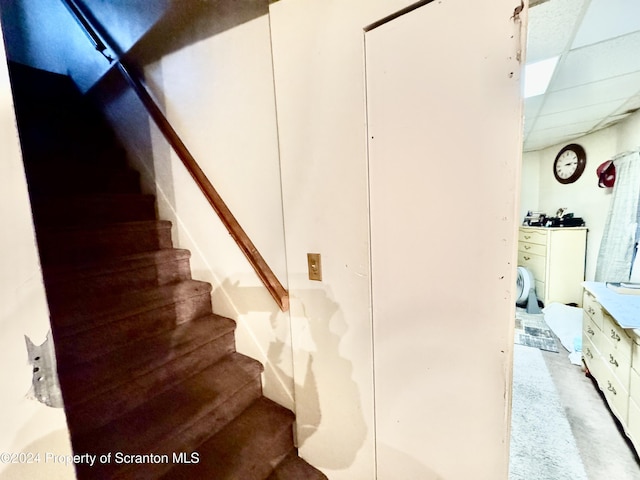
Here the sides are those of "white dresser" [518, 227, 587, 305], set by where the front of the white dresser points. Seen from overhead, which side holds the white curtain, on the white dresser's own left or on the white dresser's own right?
on the white dresser's own left

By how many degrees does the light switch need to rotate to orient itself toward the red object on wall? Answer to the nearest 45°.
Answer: approximately 180°

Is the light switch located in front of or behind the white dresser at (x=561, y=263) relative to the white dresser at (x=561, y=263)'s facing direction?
in front

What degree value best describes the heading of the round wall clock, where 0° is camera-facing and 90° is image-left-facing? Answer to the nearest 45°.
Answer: approximately 45°

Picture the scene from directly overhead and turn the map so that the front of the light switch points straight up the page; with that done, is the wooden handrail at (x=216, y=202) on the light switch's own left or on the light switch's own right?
on the light switch's own right

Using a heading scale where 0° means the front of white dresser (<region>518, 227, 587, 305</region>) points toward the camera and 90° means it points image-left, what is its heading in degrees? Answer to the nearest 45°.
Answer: approximately 45°

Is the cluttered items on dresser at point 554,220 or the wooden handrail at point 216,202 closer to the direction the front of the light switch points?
the wooden handrail

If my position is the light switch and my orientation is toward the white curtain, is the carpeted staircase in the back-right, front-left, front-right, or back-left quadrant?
back-left

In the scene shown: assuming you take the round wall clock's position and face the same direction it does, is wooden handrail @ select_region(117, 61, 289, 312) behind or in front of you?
in front

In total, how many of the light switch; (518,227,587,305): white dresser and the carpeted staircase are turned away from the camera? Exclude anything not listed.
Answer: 0

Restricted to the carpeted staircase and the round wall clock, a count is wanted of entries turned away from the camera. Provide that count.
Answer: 0

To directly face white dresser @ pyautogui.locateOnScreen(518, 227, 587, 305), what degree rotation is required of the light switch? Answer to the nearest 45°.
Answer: approximately 180°
